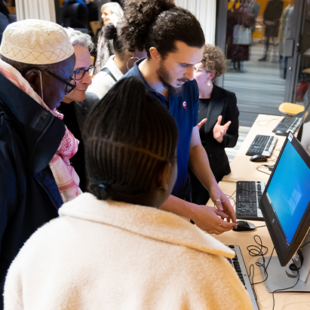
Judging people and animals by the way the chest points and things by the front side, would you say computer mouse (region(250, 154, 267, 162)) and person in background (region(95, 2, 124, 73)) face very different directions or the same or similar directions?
very different directions

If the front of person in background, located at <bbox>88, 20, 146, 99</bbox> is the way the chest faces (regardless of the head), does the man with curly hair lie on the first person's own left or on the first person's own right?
on the first person's own right

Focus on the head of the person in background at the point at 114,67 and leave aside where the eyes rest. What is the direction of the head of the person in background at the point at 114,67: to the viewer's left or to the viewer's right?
to the viewer's right

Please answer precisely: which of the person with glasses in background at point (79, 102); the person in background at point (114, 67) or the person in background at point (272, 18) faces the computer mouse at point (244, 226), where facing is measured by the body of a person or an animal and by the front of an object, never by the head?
the person with glasses in background
